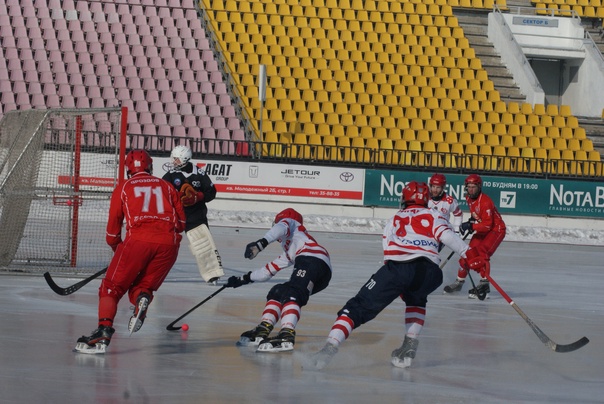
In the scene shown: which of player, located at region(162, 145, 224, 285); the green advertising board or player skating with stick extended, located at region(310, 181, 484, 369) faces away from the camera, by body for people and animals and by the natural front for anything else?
player skating with stick extended, located at region(310, 181, 484, 369)

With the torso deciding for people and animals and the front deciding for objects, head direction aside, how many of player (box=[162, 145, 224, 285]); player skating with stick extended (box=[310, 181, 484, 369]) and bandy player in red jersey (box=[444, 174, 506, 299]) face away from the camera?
1

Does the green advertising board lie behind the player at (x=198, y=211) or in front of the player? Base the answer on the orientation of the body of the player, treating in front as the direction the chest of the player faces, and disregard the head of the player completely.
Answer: behind

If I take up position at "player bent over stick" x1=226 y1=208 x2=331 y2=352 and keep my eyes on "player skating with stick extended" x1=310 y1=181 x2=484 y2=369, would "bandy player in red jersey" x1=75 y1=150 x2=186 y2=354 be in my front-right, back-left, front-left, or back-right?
back-right

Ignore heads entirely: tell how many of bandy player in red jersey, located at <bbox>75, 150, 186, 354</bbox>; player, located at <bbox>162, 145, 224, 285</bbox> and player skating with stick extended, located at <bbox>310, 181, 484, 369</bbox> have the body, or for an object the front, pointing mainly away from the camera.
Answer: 2

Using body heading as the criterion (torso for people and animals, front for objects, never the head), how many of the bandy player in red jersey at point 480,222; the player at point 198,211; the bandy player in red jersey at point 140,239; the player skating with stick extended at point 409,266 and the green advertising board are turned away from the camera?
2

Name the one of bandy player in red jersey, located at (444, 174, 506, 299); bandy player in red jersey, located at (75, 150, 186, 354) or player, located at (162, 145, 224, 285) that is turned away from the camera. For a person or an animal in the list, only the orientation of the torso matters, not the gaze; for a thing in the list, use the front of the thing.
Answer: bandy player in red jersey, located at (75, 150, 186, 354)

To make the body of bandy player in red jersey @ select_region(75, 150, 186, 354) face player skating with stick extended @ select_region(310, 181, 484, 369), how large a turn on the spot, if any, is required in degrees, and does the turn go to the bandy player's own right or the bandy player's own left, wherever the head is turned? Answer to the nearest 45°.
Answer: approximately 90° to the bandy player's own right

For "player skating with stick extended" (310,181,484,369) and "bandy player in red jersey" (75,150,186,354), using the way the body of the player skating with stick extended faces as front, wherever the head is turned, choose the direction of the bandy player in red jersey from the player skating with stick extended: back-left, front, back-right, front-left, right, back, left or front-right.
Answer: left

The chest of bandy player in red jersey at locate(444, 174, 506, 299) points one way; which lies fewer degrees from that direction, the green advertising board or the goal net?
the goal net

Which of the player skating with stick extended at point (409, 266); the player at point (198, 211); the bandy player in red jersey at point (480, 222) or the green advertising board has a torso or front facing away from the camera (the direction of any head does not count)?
the player skating with stick extended at point (409, 266)

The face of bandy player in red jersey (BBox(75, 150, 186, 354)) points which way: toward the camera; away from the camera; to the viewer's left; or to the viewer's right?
away from the camera

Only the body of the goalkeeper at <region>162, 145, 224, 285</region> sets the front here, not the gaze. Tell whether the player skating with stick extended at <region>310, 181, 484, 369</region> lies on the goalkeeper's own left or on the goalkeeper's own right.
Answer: on the goalkeeper's own left

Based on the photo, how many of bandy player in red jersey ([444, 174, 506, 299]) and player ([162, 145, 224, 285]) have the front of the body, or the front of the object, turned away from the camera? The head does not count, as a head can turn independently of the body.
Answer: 0

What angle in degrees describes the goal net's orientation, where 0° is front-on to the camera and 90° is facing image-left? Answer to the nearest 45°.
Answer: approximately 225°
